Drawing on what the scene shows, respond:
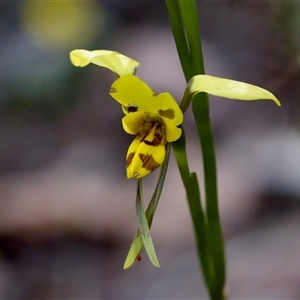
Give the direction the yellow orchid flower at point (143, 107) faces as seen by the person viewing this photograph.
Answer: facing the viewer and to the left of the viewer
